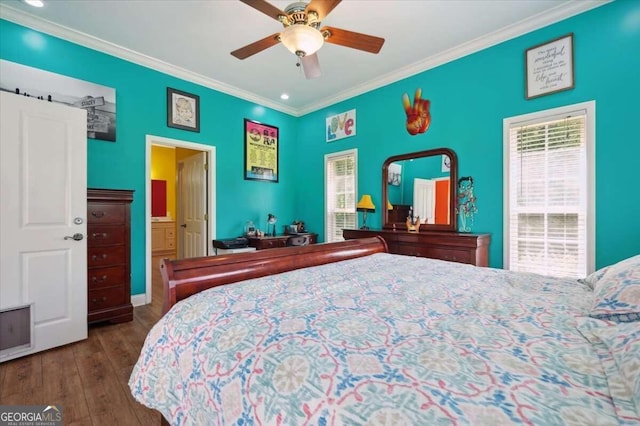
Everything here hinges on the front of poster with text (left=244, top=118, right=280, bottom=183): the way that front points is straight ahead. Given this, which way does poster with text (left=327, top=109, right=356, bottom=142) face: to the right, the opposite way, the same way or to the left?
to the right

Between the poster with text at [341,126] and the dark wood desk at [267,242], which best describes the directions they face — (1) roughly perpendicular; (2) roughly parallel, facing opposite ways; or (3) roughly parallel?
roughly perpendicular

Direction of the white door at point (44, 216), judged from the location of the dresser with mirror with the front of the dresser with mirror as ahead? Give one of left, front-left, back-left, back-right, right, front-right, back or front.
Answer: front

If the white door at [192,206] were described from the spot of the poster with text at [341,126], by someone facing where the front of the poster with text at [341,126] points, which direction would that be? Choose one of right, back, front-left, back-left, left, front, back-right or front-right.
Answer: front-right

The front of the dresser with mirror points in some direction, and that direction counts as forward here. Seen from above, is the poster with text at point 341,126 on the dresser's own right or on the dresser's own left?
on the dresser's own right

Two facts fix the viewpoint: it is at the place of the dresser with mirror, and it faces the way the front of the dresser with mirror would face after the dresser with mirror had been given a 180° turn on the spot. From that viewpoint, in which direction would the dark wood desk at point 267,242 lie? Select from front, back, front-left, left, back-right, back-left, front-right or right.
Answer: back-left

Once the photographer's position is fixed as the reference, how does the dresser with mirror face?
facing the viewer and to the left of the viewer

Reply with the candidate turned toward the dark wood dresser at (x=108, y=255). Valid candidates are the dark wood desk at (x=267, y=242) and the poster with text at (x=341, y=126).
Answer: the poster with text

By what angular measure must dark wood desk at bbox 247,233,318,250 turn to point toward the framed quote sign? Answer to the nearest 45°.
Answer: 0° — it already faces it

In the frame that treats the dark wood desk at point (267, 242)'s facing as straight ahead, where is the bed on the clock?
The bed is roughly at 1 o'clock from the dark wood desk.

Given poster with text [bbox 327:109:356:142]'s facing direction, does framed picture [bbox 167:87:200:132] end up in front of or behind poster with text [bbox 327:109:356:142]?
in front

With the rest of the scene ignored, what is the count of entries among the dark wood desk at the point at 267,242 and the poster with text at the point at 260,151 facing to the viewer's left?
0

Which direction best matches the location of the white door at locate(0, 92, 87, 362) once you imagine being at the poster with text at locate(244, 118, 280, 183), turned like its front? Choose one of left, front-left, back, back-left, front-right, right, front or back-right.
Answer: right

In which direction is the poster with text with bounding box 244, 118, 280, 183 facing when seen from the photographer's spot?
facing the viewer and to the right of the viewer
